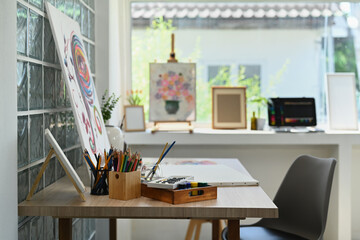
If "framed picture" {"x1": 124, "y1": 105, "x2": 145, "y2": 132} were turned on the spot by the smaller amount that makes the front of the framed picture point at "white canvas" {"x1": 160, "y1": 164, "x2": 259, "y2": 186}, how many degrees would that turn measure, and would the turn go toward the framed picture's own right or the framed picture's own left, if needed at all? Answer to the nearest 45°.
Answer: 0° — it already faces it

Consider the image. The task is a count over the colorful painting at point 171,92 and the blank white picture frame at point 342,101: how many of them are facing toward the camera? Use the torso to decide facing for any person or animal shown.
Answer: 2

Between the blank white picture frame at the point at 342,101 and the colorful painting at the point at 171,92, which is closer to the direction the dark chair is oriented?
the colorful painting

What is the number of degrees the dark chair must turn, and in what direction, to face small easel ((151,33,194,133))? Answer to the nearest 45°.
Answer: approximately 90° to its right

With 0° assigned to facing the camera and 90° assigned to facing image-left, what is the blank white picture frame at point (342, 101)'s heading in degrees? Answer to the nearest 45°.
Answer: approximately 0°

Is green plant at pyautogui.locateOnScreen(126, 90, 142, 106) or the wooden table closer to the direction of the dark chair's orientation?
the wooden table

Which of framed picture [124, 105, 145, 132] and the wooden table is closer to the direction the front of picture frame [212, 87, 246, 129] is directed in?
the wooden table

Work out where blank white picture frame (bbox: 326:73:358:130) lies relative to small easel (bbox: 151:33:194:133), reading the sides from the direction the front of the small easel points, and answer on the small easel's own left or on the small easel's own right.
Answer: on the small easel's own left
